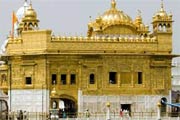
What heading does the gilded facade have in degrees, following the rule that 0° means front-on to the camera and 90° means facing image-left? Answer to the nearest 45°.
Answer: approximately 0°
